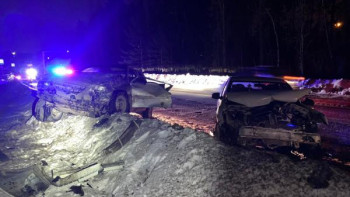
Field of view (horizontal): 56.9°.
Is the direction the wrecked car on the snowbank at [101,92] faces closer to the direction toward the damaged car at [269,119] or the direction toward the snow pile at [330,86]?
the damaged car

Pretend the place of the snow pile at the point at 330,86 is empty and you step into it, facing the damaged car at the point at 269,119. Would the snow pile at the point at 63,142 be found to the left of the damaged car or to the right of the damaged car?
right

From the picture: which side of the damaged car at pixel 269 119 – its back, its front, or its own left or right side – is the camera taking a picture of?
front

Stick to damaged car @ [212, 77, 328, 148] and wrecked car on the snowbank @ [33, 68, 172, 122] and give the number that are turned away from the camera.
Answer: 0

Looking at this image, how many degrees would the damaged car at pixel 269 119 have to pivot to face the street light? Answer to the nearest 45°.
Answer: approximately 180°
